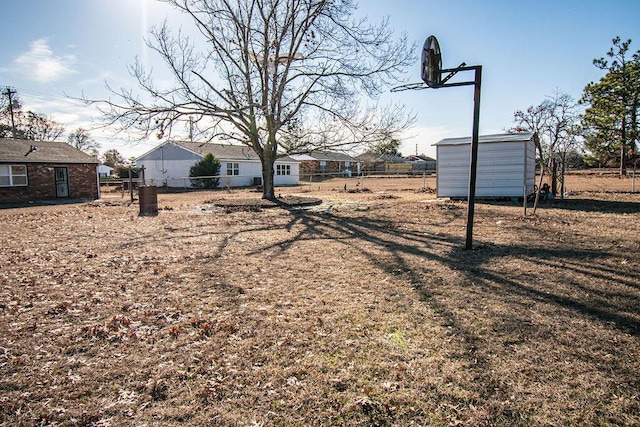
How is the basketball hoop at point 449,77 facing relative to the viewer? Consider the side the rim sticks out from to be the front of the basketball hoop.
to the viewer's left

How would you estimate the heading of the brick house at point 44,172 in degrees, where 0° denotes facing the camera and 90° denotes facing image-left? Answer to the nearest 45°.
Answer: approximately 0°

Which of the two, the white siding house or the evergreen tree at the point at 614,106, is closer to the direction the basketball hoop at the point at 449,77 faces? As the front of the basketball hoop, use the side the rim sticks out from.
the white siding house

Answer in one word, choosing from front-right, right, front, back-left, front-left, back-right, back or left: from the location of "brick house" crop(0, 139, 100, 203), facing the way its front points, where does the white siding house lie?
back-left

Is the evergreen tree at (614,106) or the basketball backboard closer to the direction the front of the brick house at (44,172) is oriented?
the basketball backboard

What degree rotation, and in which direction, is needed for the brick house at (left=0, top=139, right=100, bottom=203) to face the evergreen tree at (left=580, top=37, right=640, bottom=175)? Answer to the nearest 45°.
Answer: approximately 90° to its left

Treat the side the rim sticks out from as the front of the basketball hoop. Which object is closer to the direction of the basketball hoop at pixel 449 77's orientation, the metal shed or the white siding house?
the white siding house

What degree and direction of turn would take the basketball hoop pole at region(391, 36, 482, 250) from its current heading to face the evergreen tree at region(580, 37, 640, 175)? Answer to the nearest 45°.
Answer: approximately 135° to its right

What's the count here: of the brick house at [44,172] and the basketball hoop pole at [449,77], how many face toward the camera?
1

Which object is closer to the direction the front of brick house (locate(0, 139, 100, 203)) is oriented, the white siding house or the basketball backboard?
the basketball backboard

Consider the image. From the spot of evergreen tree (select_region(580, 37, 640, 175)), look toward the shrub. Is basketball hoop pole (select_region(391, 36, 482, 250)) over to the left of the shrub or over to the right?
left

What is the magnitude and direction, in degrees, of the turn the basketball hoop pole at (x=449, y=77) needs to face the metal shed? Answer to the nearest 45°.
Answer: approximately 90° to its right
